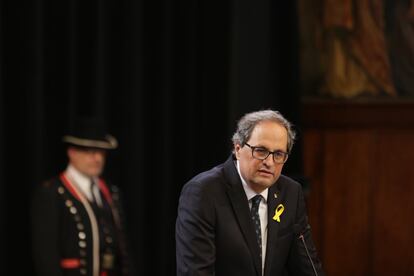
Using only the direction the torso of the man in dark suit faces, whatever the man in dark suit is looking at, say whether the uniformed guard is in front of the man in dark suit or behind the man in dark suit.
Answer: behind

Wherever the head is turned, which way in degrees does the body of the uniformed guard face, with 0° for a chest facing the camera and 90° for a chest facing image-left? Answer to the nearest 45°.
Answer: approximately 315°

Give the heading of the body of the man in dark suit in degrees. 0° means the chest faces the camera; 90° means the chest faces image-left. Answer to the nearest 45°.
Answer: approximately 315°

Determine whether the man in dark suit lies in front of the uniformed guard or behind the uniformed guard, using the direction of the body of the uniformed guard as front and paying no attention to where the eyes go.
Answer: in front
